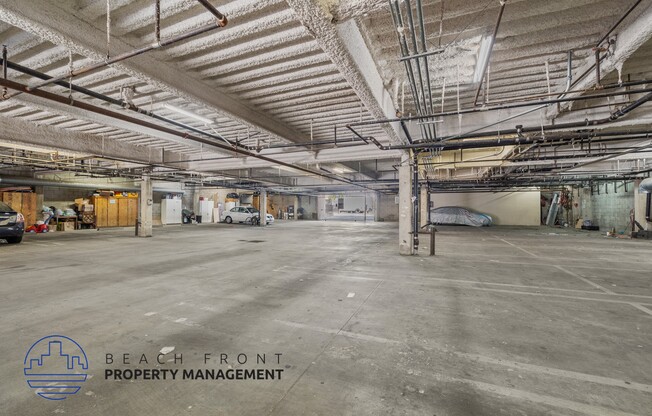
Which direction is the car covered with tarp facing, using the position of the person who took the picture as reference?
facing to the right of the viewer

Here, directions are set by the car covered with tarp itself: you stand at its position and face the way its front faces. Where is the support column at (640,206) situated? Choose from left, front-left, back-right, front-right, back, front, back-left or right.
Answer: front-right

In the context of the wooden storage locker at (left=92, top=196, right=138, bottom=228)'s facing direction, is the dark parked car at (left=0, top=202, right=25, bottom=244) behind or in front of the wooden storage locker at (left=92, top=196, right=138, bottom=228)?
in front

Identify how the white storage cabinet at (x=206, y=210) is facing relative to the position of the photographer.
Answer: facing the viewer

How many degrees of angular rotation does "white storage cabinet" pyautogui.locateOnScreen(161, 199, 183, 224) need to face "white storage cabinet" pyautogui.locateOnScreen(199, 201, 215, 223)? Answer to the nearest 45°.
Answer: approximately 135° to its left

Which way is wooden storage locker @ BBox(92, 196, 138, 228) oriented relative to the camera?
toward the camera

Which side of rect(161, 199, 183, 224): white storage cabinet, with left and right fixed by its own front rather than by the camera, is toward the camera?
front

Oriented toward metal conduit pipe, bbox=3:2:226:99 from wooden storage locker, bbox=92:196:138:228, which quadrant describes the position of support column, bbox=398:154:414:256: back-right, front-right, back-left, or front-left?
front-left

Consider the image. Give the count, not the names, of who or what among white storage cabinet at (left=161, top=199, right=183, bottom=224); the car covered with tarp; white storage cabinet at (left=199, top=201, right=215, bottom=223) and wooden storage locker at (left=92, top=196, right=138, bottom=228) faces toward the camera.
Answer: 3

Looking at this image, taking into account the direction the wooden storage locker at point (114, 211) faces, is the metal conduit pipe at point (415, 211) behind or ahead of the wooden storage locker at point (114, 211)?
ahead

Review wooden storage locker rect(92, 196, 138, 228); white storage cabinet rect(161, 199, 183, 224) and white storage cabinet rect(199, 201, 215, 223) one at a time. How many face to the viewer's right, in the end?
0

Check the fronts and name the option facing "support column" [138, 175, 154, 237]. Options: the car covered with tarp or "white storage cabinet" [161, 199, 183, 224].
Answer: the white storage cabinet

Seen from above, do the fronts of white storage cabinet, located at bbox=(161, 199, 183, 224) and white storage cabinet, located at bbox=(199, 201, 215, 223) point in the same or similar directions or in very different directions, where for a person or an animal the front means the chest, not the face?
same or similar directions
